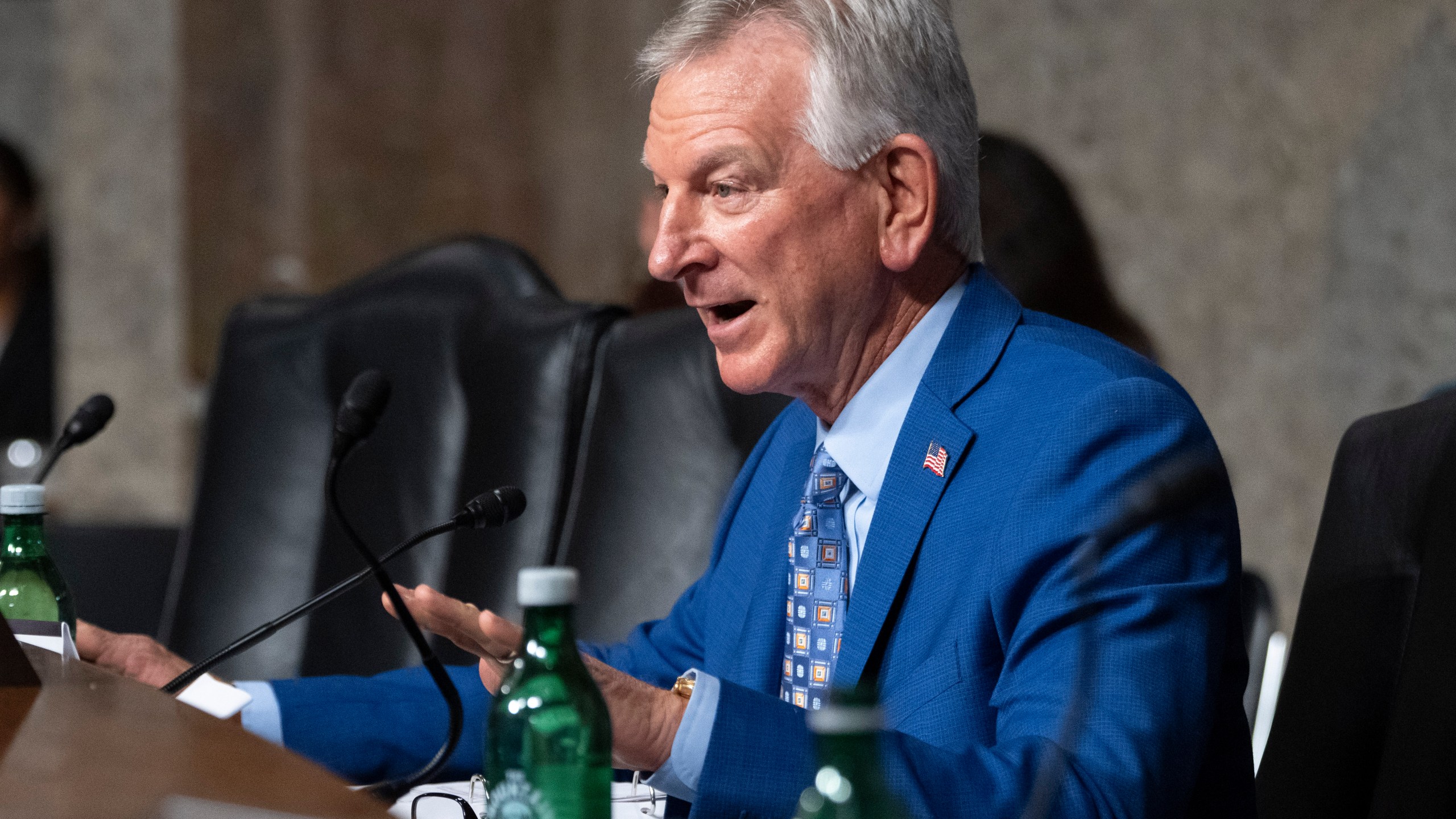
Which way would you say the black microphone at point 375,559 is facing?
to the viewer's right

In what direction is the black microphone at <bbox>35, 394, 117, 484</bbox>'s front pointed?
to the viewer's right

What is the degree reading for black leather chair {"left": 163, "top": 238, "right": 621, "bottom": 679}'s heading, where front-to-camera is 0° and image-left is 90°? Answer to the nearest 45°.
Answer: approximately 45°

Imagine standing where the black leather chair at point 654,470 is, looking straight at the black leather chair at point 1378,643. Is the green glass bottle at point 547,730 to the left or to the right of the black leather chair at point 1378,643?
right

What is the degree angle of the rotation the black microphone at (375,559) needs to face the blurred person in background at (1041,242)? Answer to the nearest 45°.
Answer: approximately 45° to its left

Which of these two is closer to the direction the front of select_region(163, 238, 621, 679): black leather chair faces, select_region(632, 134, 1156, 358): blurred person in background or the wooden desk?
the wooden desk

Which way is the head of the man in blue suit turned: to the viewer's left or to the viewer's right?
to the viewer's left

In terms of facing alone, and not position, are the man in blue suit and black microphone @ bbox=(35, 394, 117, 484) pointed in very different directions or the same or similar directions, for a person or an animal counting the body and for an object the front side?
very different directions
